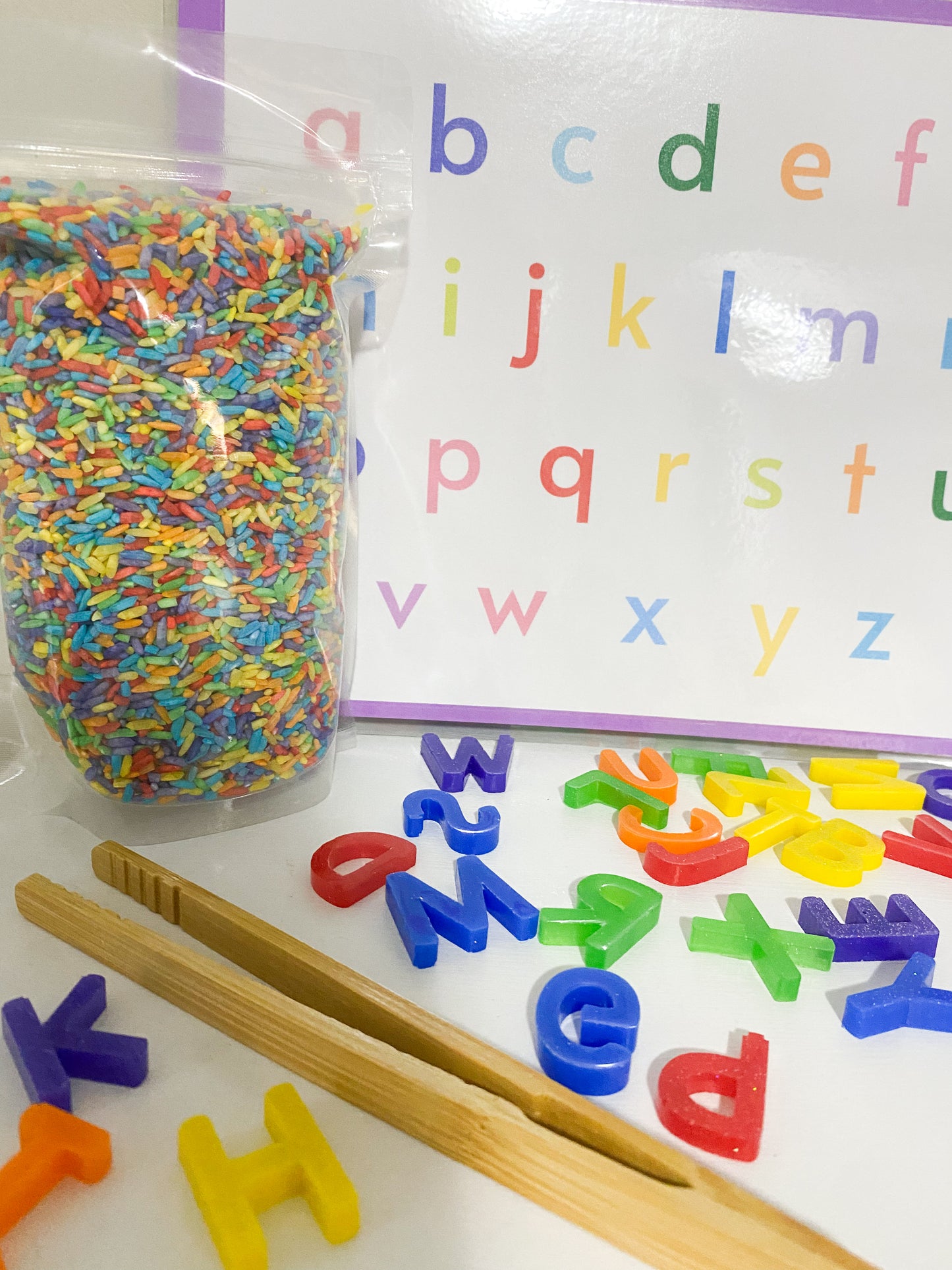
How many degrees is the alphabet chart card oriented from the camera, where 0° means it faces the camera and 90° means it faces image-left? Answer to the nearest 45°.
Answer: approximately 0°
